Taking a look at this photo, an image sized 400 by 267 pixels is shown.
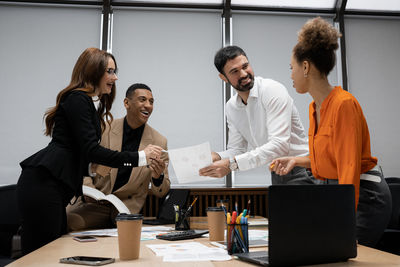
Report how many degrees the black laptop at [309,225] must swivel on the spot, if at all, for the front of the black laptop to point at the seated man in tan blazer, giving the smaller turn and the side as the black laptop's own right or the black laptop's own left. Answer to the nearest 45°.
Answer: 0° — it already faces them

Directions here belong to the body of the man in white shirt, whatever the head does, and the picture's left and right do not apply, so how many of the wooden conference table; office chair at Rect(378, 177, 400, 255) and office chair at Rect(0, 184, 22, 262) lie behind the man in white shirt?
1

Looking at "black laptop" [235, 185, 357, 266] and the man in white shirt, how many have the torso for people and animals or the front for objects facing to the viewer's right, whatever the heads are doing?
0

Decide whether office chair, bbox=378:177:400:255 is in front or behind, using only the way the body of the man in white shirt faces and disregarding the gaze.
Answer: behind

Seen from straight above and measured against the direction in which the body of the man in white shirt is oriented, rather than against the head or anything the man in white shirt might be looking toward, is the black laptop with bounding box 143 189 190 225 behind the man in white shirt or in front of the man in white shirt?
in front

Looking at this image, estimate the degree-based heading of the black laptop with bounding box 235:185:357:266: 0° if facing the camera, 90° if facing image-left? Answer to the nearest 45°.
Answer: approximately 135°

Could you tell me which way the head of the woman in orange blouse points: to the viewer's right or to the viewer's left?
to the viewer's left

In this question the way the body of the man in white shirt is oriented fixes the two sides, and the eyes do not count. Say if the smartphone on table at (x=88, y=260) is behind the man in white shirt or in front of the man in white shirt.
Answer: in front

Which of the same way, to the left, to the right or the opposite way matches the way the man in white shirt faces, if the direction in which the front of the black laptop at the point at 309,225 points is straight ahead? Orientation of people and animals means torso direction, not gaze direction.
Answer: to the left

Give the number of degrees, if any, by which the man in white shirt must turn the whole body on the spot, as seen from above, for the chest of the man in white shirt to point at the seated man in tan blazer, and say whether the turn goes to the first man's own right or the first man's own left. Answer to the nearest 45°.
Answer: approximately 45° to the first man's own right

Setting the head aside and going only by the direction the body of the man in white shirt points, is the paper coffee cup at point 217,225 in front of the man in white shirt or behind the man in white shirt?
in front

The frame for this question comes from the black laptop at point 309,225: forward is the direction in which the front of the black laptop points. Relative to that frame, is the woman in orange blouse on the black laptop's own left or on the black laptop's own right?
on the black laptop's own right
